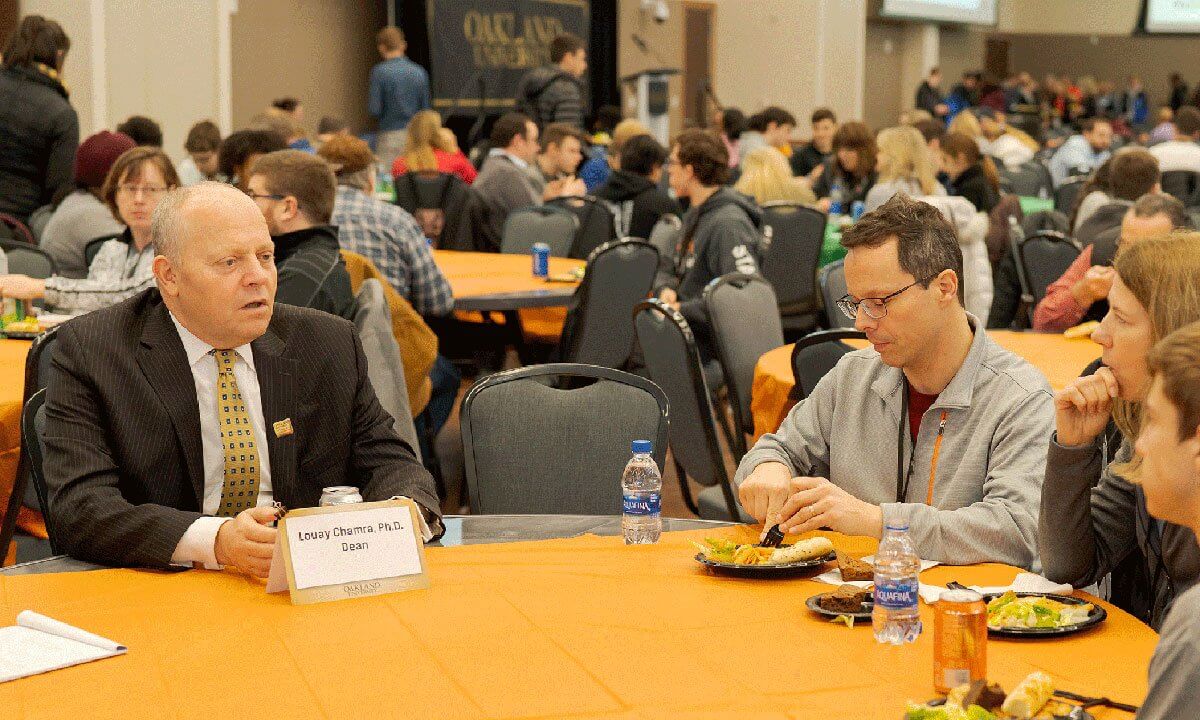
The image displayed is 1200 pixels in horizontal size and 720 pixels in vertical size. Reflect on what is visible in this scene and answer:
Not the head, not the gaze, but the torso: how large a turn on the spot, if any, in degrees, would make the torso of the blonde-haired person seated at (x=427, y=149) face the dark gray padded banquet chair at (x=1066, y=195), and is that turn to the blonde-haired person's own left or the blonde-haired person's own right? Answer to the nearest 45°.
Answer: approximately 90° to the blonde-haired person's own right

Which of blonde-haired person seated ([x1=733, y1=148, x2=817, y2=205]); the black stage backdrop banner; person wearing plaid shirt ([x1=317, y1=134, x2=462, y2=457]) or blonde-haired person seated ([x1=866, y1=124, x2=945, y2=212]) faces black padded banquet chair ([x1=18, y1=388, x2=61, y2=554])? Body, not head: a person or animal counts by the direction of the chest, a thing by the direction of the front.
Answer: the black stage backdrop banner

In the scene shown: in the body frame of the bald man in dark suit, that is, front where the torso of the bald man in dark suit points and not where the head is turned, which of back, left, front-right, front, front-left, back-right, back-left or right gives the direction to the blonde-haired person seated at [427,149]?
back-left

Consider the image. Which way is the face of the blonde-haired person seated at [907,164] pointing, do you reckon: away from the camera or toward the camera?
away from the camera

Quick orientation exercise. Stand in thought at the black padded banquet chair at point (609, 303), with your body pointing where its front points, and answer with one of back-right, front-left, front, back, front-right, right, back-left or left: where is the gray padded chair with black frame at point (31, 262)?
front-left

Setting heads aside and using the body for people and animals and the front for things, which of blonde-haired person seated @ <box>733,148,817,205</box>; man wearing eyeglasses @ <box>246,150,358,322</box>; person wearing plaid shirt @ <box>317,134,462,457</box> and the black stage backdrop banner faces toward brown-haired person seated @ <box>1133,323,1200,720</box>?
the black stage backdrop banner

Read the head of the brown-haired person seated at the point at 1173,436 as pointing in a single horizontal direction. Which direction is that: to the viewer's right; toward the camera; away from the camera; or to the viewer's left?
to the viewer's left

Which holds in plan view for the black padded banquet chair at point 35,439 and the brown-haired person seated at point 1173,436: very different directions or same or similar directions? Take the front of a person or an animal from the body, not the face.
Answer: very different directions

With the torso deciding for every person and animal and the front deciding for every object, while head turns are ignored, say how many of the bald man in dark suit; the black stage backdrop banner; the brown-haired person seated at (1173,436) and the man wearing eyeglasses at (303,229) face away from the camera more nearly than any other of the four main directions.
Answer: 0

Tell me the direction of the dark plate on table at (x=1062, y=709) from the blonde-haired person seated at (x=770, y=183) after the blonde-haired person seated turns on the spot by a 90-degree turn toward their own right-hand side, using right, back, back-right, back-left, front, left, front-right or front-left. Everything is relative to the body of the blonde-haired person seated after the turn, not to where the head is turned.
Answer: right

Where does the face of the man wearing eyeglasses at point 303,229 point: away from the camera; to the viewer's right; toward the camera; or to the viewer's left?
to the viewer's left

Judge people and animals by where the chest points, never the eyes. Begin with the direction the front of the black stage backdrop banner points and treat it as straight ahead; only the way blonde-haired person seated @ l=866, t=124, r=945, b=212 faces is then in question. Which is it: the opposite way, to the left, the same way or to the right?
the opposite way

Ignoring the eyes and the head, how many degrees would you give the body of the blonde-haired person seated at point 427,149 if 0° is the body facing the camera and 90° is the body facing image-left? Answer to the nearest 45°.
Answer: approximately 180°

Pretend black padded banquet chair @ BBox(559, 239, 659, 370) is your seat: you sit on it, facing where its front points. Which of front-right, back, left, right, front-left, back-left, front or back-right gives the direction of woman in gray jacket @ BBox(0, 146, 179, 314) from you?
left

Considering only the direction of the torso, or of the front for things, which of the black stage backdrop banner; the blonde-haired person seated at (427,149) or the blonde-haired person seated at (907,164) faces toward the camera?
the black stage backdrop banner

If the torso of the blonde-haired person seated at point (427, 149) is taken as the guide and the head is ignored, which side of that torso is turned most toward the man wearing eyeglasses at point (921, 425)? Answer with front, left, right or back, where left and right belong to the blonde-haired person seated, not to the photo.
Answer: back

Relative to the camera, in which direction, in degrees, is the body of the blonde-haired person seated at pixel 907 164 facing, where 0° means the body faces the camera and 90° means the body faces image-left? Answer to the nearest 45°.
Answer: approximately 180°
